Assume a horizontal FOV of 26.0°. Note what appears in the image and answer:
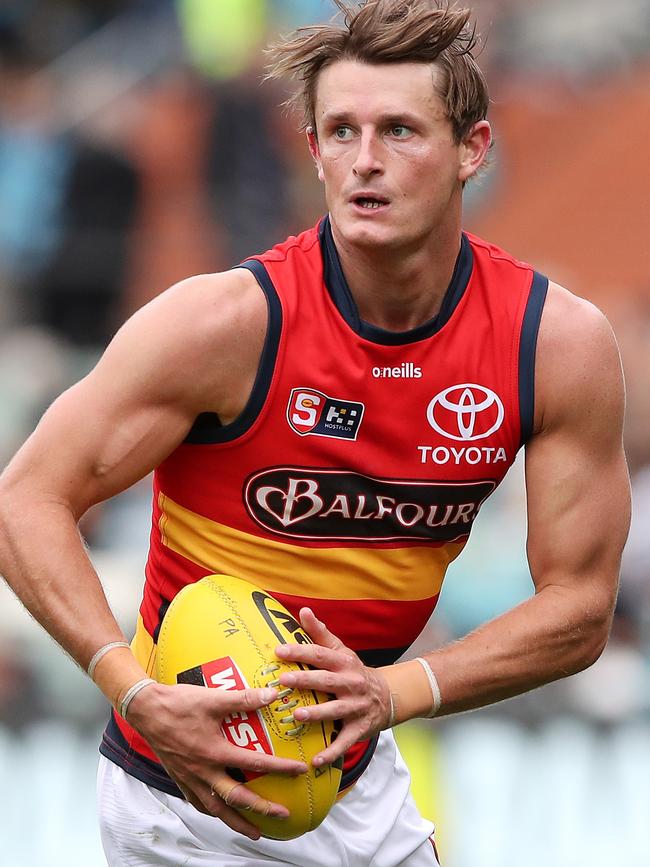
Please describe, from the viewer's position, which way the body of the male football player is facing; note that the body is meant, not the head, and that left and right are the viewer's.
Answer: facing the viewer
